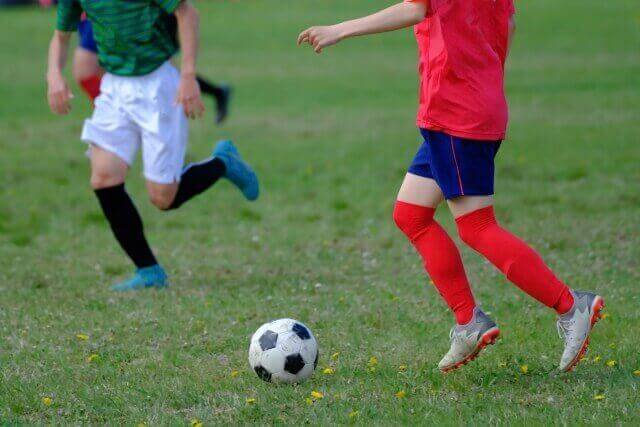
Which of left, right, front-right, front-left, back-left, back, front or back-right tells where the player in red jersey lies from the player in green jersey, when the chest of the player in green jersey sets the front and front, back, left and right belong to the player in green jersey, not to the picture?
left

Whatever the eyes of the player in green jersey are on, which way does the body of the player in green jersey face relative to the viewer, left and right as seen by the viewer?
facing the viewer and to the left of the viewer

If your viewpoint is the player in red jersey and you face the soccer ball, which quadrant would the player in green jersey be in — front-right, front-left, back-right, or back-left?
front-right

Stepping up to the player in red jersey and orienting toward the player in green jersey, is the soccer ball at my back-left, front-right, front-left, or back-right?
front-left

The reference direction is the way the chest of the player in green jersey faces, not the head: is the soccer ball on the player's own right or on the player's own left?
on the player's own left
